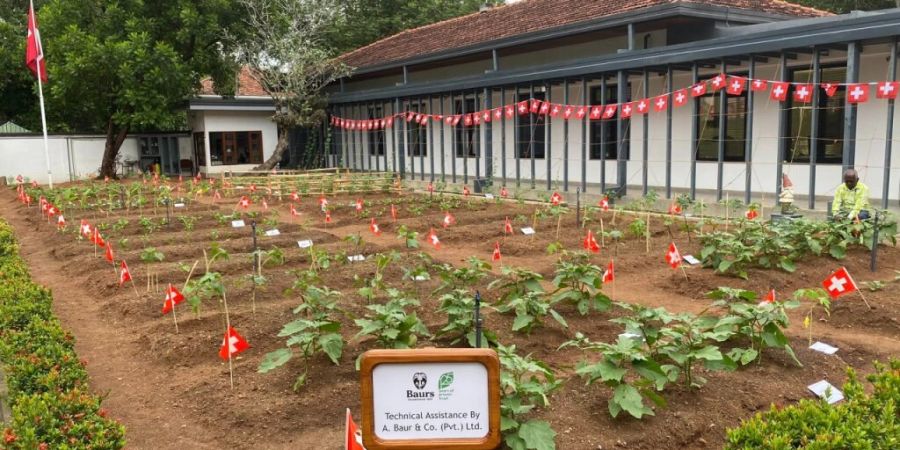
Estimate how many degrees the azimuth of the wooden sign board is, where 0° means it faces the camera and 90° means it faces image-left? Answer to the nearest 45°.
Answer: approximately 0°

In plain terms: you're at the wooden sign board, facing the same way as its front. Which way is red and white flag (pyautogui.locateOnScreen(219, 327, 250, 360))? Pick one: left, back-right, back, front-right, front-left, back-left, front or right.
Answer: back-right

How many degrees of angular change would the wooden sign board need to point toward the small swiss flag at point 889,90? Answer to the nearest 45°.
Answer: approximately 135° to its left

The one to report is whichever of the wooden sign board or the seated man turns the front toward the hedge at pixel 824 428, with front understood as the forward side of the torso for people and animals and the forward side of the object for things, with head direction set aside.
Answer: the seated man

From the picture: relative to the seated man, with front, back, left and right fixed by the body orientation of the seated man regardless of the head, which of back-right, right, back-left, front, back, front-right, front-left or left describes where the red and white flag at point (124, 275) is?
front-right

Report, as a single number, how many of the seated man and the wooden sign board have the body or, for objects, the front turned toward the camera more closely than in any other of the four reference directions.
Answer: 2

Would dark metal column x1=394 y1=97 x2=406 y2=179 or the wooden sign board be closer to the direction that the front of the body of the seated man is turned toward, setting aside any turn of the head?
the wooden sign board

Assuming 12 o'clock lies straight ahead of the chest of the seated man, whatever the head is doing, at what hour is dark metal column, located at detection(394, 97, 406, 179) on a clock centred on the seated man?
The dark metal column is roughly at 4 o'clock from the seated man.

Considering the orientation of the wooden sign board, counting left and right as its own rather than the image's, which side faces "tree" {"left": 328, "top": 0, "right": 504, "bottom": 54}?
back

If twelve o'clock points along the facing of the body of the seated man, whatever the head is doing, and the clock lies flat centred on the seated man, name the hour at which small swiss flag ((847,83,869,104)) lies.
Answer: The small swiss flag is roughly at 6 o'clock from the seated man.

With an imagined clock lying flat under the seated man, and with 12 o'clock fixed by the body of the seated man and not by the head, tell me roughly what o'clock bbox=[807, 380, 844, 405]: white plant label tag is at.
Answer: The white plant label tag is roughly at 12 o'clock from the seated man.

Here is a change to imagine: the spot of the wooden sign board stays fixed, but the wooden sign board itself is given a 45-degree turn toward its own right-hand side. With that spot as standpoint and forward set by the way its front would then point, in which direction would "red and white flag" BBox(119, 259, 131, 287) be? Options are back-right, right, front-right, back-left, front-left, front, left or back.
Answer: right

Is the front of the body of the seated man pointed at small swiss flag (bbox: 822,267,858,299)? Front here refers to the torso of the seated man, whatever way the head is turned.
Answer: yes
